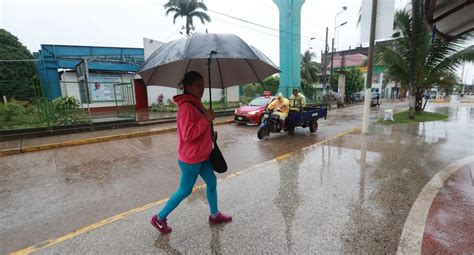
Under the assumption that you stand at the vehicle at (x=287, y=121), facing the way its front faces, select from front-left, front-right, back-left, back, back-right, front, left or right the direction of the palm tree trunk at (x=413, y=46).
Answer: back

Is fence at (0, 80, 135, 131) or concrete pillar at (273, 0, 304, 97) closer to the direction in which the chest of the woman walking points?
the concrete pillar

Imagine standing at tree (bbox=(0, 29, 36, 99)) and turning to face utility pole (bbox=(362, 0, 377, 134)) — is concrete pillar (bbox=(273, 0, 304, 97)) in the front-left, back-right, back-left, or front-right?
front-left

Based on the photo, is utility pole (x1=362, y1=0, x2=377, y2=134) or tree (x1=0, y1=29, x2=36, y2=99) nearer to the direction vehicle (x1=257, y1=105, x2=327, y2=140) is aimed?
the tree

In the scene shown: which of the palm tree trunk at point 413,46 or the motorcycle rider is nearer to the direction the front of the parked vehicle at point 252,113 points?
the motorcycle rider

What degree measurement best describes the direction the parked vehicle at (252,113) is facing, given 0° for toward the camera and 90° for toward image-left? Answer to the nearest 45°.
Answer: approximately 45°

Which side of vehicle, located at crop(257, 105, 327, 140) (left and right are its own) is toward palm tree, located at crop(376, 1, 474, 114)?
back

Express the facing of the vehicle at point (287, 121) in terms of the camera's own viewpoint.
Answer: facing the viewer and to the left of the viewer

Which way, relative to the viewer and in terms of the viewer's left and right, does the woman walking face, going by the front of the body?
facing to the right of the viewer

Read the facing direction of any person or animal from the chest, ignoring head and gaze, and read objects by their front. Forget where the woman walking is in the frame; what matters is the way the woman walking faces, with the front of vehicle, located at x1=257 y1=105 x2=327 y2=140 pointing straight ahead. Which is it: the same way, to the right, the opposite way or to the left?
the opposite way

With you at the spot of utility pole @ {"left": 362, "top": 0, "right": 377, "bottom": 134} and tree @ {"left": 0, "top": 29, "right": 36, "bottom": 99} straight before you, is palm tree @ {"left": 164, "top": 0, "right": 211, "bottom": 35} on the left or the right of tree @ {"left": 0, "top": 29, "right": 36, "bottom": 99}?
right

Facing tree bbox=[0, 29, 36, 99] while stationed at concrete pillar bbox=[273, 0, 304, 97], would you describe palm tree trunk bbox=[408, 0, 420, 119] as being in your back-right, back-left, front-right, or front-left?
back-left

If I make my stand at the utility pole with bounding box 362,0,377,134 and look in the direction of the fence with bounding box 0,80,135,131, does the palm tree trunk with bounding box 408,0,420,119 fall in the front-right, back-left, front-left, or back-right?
back-right

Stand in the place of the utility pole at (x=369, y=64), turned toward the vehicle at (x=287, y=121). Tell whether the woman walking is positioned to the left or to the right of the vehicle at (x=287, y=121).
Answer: left

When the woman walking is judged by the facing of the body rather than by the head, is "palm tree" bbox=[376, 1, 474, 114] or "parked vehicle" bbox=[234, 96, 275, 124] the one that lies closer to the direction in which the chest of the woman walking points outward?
the palm tree
